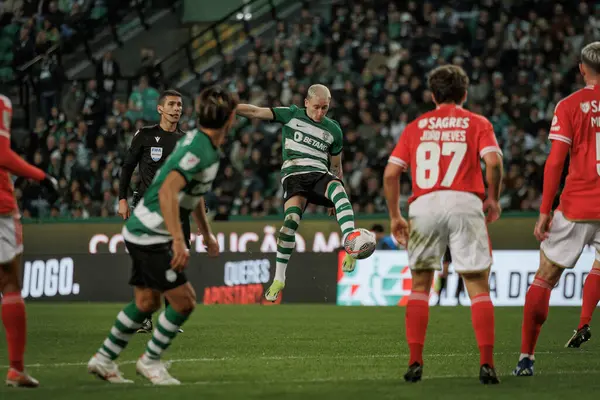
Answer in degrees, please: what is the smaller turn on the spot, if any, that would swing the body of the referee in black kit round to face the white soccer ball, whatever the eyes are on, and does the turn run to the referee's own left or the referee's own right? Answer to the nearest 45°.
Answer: approximately 45° to the referee's own left

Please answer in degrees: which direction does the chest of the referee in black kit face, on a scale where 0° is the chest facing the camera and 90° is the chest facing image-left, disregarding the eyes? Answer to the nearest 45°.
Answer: approximately 315°

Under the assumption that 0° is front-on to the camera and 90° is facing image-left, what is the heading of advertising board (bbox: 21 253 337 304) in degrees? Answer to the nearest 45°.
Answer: approximately 0°

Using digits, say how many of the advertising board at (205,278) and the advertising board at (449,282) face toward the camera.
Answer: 2

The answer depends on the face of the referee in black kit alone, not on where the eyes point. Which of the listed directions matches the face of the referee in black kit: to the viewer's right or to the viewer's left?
to the viewer's right

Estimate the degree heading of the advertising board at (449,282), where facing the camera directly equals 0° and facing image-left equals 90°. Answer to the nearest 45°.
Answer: approximately 0°

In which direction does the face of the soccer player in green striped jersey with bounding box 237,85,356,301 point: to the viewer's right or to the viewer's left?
to the viewer's right
